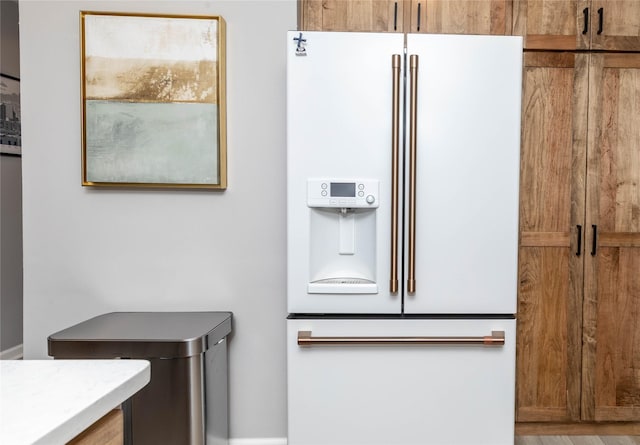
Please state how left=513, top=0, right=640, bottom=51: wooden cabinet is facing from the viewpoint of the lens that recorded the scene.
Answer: facing the viewer

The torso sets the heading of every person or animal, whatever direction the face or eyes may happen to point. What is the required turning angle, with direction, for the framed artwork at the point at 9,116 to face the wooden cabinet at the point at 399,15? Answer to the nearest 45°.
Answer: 0° — it already faces it

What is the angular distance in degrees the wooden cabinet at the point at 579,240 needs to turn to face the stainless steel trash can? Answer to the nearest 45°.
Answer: approximately 45° to its right

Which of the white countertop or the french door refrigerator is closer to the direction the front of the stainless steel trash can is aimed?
the white countertop

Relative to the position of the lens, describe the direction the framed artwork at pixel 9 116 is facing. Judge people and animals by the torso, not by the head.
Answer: facing the viewer and to the right of the viewer

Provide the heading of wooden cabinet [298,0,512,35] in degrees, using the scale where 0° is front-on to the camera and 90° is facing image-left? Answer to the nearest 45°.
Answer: approximately 0°

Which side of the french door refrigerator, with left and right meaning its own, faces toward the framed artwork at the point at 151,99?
right

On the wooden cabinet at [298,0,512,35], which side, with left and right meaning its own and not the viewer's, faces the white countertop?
front

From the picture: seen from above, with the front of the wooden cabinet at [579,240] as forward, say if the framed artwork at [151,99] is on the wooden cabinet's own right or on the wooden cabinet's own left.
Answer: on the wooden cabinet's own right

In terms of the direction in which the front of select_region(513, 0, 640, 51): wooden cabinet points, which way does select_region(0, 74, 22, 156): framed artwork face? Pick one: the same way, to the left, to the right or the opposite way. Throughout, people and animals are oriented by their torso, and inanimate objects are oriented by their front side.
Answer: to the left

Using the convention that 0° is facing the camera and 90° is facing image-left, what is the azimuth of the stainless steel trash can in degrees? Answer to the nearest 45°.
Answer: approximately 0°

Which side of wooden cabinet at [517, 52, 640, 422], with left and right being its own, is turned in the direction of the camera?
front
